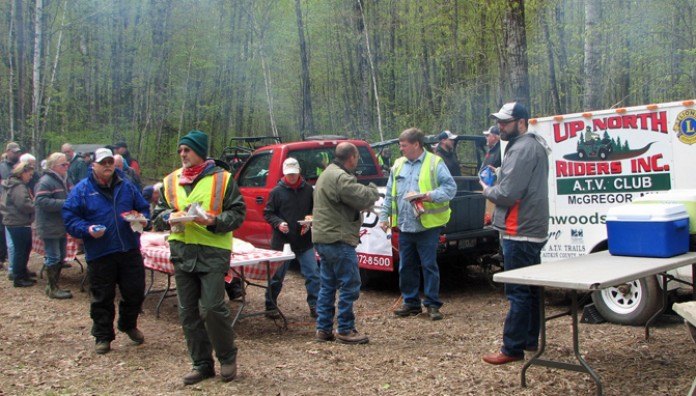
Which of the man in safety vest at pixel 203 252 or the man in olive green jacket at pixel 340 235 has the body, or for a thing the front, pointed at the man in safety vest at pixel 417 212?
the man in olive green jacket

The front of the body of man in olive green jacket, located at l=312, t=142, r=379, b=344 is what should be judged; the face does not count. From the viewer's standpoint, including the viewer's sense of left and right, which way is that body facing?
facing away from the viewer and to the right of the viewer

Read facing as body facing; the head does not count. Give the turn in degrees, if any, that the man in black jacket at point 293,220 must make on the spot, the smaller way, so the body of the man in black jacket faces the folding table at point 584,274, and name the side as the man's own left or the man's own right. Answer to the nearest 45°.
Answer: approximately 45° to the man's own left

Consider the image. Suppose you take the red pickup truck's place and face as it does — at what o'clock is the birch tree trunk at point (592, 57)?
The birch tree trunk is roughly at 4 o'clock from the red pickup truck.

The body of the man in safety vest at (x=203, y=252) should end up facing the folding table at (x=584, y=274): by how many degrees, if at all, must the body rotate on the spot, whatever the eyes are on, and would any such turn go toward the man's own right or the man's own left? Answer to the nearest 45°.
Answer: approximately 90° to the man's own left

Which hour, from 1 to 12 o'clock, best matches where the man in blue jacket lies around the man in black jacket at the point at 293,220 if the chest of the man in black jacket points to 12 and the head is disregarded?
The man in blue jacket is roughly at 2 o'clock from the man in black jacket.

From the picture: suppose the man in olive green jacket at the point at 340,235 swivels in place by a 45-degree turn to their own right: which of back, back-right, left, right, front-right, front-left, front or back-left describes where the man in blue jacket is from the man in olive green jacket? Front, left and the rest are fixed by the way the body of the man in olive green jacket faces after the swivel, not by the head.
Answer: back

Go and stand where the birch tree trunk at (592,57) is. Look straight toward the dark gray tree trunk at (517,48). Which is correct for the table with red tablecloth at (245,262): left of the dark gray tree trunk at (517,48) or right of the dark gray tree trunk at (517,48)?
left
